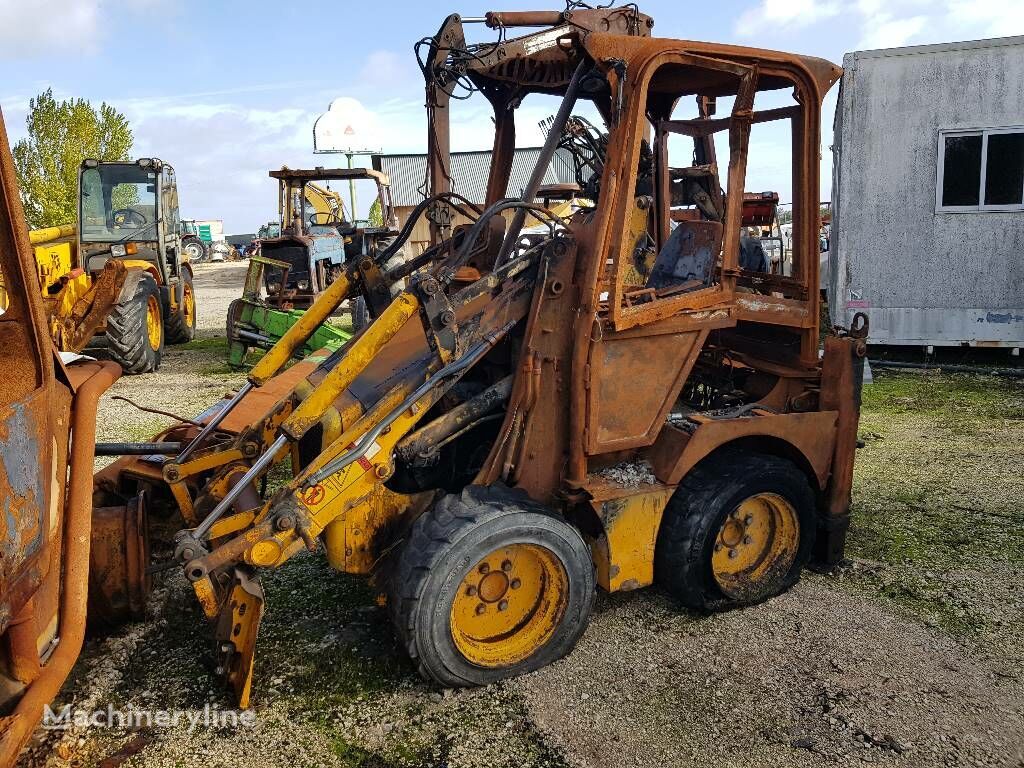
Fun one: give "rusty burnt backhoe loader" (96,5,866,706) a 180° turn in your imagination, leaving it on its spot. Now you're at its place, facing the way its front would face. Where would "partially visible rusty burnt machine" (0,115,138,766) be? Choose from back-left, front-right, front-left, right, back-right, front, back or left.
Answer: back

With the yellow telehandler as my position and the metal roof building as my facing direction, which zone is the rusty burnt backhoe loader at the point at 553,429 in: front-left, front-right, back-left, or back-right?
back-right

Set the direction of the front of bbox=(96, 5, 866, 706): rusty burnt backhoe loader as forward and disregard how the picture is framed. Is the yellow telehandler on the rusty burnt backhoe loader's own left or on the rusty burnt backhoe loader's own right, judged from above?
on the rusty burnt backhoe loader's own right

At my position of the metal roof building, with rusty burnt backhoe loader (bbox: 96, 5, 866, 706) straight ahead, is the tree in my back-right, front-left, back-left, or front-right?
front-right

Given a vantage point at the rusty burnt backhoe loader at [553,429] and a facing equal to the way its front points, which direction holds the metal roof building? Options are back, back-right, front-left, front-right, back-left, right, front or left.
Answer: back-right

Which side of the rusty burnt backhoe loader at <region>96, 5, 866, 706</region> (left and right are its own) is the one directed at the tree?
right
